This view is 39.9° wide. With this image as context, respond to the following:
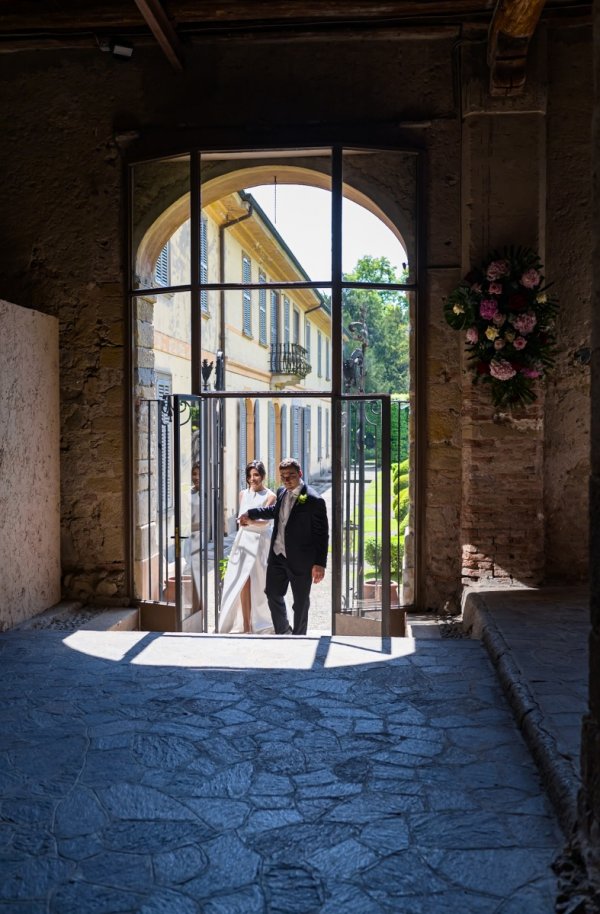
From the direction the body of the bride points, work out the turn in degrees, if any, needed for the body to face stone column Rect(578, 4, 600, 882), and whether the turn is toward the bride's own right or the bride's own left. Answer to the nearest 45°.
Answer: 0° — they already face it

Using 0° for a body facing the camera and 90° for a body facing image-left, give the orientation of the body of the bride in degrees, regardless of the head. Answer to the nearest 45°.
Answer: approximately 0°

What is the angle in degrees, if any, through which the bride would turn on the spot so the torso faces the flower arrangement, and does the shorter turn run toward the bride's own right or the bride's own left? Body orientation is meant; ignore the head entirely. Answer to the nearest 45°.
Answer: approximately 45° to the bride's own left

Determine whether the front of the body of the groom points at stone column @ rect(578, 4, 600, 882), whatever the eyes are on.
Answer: no

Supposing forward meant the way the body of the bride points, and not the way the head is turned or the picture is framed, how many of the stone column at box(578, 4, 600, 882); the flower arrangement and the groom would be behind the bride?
0

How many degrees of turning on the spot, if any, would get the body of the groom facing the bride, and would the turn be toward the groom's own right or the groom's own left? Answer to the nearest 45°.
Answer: approximately 90° to the groom's own right

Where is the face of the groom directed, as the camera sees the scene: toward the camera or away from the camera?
toward the camera

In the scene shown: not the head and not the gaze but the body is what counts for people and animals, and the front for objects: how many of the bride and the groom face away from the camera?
0

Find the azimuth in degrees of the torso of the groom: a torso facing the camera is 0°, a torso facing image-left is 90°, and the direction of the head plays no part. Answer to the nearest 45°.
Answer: approximately 45°
